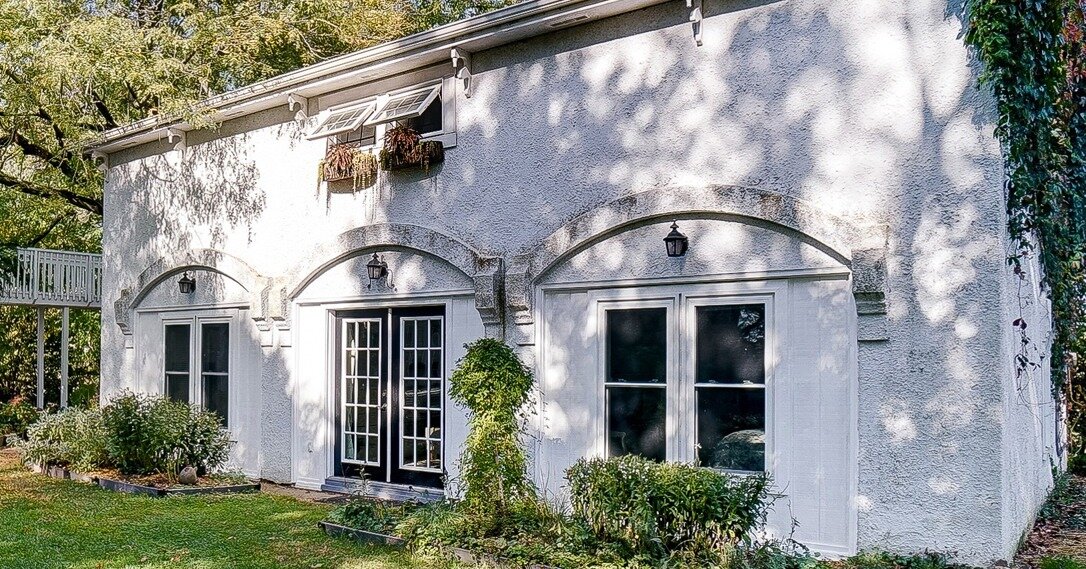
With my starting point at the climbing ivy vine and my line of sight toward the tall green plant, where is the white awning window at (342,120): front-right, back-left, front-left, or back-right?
front-right

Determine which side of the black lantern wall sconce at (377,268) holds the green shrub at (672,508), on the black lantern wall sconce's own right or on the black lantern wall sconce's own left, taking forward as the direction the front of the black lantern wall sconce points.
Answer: on the black lantern wall sconce's own left

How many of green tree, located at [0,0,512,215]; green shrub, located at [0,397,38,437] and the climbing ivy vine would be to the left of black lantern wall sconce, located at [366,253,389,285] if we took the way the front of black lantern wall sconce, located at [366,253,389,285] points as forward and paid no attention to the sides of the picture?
1

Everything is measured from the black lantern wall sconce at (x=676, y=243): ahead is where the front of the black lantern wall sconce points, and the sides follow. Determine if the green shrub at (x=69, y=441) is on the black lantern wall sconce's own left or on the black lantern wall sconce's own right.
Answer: on the black lantern wall sconce's own right

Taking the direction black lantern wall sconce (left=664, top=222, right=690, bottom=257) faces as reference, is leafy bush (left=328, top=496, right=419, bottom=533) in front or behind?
in front

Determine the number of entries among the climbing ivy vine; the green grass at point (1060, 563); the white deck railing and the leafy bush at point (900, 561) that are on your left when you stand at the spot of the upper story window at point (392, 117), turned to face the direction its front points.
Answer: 3

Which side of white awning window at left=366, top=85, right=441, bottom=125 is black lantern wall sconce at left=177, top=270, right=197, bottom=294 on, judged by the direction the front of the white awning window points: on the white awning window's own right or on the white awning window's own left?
on the white awning window's own right

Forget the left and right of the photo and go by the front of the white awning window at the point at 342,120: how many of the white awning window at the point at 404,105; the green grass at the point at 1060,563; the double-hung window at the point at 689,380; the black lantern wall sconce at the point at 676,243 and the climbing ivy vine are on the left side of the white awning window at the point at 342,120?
5

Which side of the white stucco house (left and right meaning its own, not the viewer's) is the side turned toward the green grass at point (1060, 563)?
left

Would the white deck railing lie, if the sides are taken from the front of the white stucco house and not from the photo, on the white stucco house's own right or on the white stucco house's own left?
on the white stucco house's own right

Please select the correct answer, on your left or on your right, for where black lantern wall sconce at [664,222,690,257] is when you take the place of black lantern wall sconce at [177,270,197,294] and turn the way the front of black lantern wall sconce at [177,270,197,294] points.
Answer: on your left

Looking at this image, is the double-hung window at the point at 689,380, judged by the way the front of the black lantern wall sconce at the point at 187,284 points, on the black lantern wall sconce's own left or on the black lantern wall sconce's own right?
on the black lantern wall sconce's own left

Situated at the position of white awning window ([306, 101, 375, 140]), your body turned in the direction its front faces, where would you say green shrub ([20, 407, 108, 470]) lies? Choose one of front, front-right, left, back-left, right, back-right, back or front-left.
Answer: right
